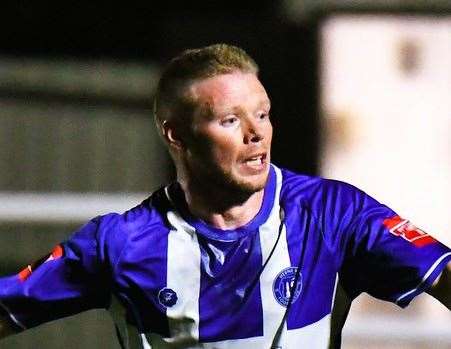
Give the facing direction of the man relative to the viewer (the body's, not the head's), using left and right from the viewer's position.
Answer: facing the viewer

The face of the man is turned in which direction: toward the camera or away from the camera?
toward the camera
